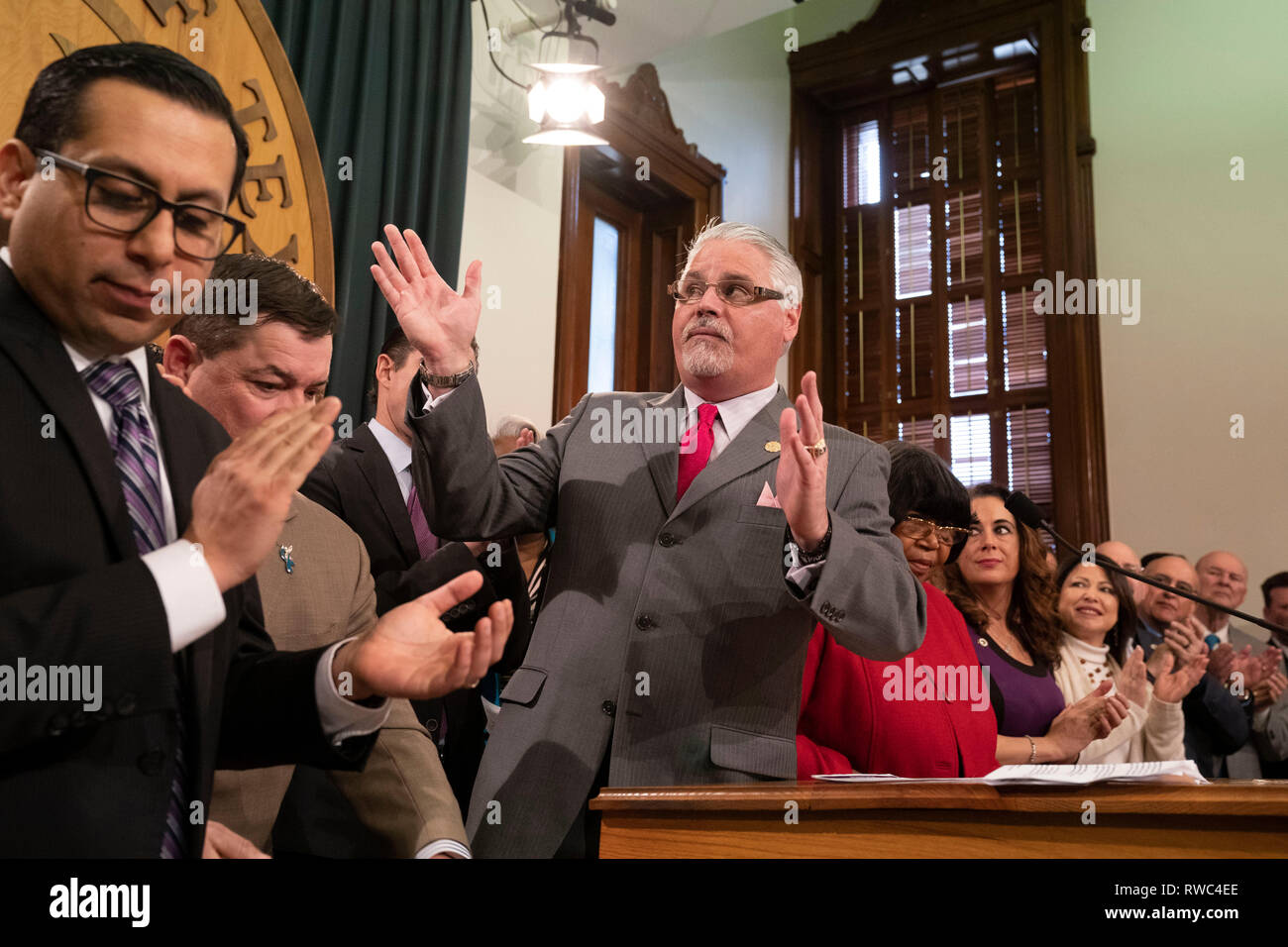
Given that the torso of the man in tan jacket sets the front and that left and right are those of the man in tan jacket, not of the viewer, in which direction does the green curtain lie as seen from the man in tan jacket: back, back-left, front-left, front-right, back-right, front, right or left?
back-left

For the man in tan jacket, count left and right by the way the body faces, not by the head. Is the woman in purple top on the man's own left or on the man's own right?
on the man's own left

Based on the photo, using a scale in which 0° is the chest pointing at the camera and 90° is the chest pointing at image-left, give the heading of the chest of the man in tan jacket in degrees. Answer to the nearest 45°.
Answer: approximately 315°

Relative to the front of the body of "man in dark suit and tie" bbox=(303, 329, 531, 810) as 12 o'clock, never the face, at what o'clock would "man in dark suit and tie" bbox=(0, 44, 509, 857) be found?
"man in dark suit and tie" bbox=(0, 44, 509, 857) is roughly at 2 o'clock from "man in dark suit and tie" bbox=(303, 329, 531, 810).

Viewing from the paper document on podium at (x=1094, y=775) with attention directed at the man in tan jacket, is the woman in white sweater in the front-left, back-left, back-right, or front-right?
back-right

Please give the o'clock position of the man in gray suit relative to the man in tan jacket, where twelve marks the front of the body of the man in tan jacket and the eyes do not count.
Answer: The man in gray suit is roughly at 10 o'clock from the man in tan jacket.

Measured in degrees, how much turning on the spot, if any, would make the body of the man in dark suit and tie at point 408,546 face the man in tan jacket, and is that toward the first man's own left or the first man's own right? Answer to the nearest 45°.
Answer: approximately 45° to the first man's own right

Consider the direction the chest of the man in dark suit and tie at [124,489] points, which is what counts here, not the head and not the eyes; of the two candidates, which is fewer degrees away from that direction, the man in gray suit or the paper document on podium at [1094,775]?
the paper document on podium

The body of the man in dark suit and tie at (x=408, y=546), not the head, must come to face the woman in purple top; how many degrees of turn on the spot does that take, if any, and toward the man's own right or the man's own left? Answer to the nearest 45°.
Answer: approximately 45° to the man's own left

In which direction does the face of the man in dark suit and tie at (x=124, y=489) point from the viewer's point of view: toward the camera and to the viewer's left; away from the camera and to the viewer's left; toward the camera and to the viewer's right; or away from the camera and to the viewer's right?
toward the camera and to the viewer's right

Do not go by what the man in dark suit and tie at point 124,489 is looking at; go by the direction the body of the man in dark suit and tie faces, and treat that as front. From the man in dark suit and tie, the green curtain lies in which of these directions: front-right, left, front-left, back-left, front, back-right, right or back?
back-left

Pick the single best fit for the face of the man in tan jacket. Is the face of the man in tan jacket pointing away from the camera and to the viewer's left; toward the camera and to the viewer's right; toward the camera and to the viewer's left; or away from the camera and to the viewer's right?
toward the camera and to the viewer's right
